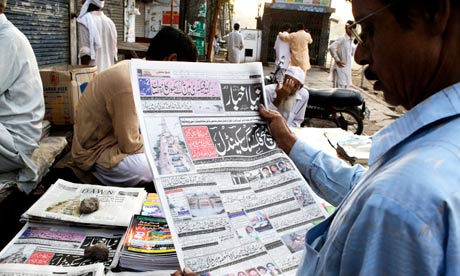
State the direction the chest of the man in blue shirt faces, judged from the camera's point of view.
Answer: to the viewer's left

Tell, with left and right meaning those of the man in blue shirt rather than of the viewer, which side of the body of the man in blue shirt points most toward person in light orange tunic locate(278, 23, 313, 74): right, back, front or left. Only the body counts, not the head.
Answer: right

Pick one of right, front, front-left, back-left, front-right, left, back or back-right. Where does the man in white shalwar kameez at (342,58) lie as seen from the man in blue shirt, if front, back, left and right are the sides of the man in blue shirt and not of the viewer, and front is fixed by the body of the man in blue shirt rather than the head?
right

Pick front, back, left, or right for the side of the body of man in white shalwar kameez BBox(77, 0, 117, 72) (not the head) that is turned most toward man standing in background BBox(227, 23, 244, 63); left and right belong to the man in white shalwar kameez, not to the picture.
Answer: right

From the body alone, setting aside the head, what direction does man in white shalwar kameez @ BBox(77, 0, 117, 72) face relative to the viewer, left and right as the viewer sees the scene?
facing away from the viewer and to the left of the viewer

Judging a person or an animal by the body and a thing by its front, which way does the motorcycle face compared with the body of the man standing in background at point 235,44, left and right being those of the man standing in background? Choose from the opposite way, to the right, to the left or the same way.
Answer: to the left

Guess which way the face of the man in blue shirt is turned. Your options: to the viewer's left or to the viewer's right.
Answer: to the viewer's left

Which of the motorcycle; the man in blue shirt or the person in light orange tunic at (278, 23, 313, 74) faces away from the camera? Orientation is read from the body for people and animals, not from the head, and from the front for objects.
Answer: the person in light orange tunic

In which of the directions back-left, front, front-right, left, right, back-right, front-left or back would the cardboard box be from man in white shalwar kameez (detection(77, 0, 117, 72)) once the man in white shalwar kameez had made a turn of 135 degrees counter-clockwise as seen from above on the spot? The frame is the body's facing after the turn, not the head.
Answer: front

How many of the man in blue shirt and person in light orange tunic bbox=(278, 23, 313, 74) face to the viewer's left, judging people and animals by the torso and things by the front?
1
